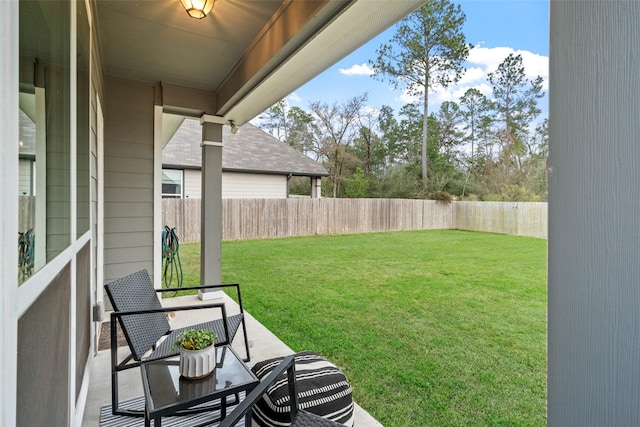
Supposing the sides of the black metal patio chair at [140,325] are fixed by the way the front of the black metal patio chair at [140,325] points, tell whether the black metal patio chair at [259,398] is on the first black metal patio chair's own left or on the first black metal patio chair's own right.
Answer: on the first black metal patio chair's own right

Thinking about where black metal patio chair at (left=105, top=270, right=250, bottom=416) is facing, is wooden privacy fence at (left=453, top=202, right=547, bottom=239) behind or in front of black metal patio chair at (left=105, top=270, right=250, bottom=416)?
in front

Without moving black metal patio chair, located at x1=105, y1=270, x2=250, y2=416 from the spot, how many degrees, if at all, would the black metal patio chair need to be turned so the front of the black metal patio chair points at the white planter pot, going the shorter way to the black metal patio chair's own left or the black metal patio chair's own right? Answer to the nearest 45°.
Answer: approximately 90° to the black metal patio chair's own right

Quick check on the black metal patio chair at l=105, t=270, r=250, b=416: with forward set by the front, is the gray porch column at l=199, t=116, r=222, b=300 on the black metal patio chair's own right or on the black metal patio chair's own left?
on the black metal patio chair's own left

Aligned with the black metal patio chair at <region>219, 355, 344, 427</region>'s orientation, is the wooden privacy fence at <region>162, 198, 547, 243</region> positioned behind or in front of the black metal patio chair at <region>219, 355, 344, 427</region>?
in front

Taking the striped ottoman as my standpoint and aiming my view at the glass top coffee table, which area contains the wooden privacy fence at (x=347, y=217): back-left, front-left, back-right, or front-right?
back-right

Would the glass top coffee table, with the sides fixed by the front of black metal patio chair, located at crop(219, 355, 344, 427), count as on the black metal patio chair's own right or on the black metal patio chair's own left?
on the black metal patio chair's own left

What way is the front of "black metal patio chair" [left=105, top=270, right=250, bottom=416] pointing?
to the viewer's right
